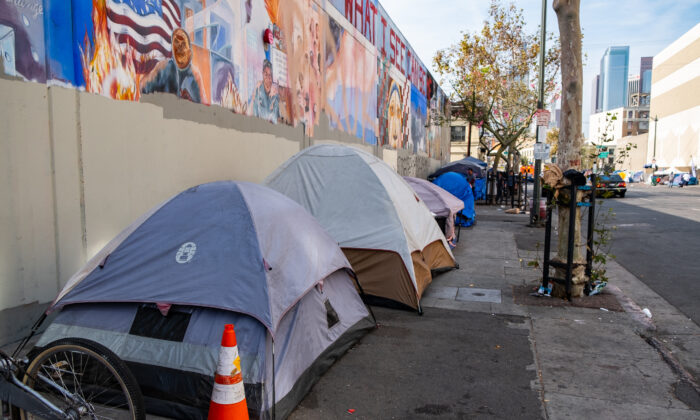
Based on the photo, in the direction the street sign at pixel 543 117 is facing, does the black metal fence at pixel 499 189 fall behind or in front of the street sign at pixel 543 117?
behind

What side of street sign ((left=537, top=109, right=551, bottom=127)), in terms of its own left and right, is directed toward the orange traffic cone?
front

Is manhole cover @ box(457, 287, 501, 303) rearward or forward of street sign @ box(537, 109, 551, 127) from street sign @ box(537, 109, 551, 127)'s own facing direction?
forward

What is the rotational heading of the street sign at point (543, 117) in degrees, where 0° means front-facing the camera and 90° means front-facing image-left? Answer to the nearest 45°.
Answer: approximately 0°

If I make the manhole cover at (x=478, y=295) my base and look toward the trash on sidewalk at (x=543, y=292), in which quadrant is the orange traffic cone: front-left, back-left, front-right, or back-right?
back-right

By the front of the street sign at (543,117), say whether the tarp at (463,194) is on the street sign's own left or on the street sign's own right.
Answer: on the street sign's own right

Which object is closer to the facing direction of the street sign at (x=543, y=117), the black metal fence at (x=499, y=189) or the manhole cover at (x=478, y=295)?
the manhole cover
